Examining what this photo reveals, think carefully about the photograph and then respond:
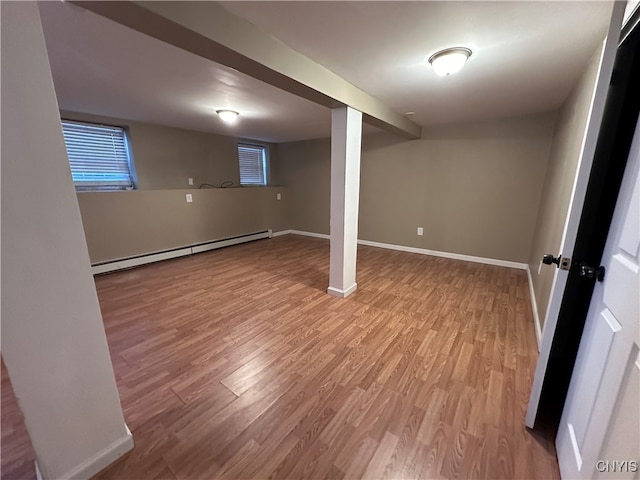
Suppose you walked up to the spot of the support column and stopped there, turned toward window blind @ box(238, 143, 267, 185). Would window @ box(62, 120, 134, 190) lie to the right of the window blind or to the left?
left

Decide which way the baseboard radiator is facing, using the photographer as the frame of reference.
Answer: facing the viewer and to the right of the viewer

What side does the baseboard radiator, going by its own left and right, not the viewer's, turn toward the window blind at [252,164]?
left

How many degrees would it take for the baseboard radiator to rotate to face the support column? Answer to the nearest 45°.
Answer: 0° — it already faces it

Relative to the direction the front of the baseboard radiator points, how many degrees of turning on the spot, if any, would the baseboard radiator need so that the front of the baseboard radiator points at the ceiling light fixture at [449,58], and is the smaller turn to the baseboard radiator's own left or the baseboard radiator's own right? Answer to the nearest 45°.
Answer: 0° — it already faces it

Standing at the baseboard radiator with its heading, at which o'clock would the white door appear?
The white door is roughly at 1 o'clock from the baseboard radiator.
